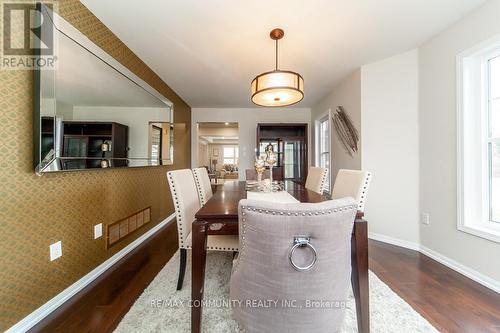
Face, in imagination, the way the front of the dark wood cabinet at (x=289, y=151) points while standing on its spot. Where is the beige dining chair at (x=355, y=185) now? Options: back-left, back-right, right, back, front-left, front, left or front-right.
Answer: front

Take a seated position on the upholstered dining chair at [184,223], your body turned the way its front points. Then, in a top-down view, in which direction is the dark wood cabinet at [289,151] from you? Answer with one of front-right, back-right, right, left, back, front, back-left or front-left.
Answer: front-left

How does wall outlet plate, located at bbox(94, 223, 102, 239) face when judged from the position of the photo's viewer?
facing the viewer and to the right of the viewer

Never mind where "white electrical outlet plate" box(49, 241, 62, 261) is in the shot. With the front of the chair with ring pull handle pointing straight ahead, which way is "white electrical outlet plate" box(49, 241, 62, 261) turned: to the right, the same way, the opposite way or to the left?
to the right

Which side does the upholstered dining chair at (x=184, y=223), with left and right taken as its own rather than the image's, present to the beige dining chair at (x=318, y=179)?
front

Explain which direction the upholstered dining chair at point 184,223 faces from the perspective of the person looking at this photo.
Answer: facing to the right of the viewer

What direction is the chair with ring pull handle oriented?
away from the camera

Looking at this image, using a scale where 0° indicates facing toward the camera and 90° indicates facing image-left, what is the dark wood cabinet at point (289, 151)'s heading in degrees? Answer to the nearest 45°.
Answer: approximately 0°

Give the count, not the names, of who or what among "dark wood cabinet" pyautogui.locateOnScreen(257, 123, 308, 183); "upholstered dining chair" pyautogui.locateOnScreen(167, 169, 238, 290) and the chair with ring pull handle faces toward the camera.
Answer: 1

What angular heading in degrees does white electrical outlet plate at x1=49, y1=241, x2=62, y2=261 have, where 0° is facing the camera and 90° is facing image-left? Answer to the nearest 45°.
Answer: approximately 315°

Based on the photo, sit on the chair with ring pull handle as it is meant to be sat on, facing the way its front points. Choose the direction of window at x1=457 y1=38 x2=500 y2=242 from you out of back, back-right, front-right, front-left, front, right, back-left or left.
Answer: front-right

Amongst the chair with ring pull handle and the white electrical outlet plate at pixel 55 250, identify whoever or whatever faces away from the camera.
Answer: the chair with ring pull handle

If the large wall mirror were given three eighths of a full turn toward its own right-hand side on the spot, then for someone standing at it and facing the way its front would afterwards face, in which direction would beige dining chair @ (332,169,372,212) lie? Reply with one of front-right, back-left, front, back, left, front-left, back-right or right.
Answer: back-left

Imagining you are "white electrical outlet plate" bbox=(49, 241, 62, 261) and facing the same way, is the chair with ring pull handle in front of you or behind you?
in front

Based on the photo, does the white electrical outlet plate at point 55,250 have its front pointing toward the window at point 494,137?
yes

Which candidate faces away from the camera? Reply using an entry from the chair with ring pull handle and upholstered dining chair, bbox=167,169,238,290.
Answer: the chair with ring pull handle

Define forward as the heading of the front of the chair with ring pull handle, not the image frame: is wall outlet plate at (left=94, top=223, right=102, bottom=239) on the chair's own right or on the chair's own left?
on the chair's own left
